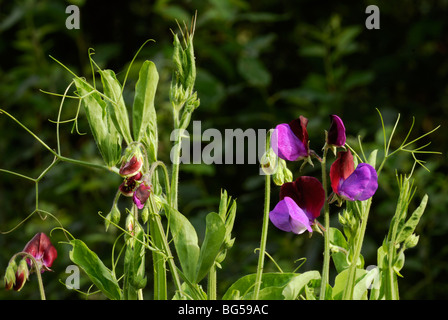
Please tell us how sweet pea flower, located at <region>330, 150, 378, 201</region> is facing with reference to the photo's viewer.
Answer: facing to the right of the viewer

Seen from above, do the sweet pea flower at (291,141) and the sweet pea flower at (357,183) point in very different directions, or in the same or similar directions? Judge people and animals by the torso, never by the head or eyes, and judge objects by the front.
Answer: very different directions

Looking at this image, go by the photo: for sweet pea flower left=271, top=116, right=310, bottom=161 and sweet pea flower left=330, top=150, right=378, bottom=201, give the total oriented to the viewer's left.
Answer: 1

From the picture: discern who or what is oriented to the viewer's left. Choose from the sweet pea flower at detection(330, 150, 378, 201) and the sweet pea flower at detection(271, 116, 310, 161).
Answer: the sweet pea flower at detection(271, 116, 310, 161)

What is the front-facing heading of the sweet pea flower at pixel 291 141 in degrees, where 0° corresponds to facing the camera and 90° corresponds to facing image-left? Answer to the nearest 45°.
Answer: approximately 90°
